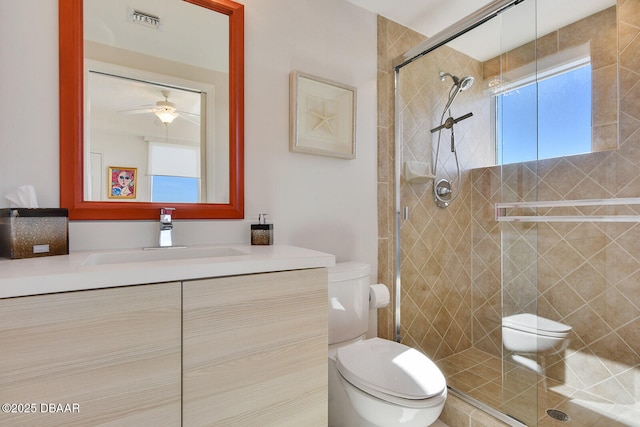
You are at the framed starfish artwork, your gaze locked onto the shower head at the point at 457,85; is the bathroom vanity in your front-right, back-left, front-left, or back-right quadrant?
back-right

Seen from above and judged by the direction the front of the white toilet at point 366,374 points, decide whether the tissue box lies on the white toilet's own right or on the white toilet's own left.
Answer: on the white toilet's own right

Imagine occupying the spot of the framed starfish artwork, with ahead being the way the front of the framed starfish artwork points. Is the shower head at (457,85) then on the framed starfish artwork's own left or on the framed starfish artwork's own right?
on the framed starfish artwork's own left

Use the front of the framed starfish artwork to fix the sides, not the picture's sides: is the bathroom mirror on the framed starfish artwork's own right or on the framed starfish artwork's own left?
on the framed starfish artwork's own right

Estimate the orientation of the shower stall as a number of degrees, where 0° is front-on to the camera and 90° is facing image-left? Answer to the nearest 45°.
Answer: approximately 45°

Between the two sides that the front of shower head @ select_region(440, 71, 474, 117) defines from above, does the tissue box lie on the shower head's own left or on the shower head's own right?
on the shower head's own right
